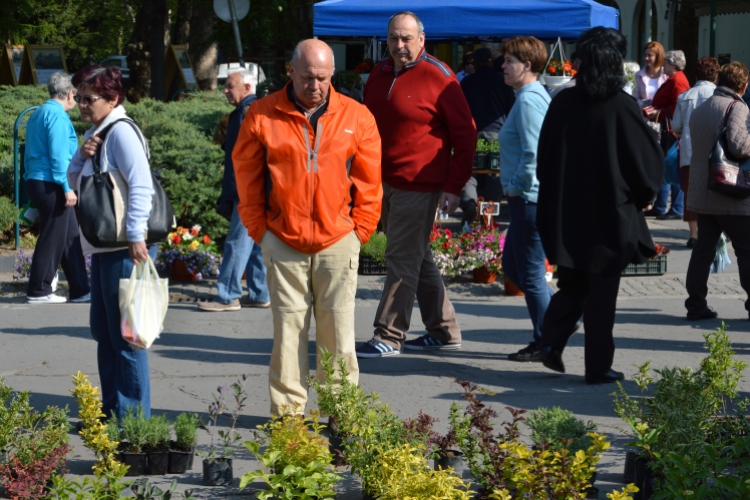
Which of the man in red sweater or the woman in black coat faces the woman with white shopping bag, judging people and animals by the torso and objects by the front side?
the man in red sweater

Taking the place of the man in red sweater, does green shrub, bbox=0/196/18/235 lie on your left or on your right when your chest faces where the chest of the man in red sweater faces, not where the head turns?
on your right

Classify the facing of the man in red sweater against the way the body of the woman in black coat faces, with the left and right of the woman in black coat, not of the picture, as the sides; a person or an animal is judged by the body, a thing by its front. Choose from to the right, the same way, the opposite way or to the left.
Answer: the opposite way

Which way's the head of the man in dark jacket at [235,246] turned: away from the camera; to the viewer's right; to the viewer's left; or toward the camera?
to the viewer's left

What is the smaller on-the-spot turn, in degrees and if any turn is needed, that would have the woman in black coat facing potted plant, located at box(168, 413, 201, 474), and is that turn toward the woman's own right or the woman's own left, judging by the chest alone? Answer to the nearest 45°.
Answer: approximately 180°

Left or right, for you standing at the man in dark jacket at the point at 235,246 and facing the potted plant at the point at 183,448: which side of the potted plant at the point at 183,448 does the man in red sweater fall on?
left

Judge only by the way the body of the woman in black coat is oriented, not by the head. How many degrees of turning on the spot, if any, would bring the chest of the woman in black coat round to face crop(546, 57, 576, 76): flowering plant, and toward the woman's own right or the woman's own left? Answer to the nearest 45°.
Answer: approximately 45° to the woman's own left
